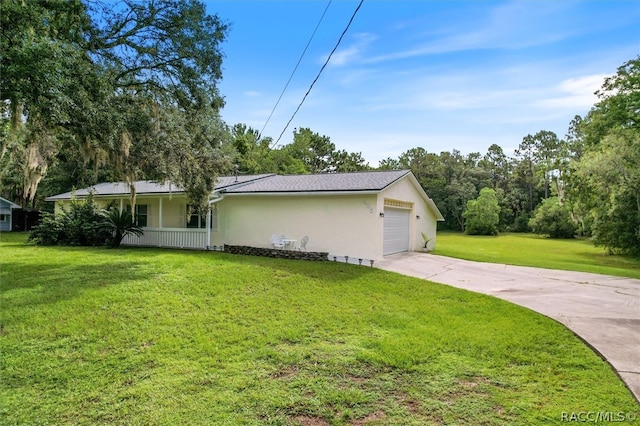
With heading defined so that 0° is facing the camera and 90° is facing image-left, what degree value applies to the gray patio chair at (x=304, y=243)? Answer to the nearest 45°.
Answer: approximately 45°

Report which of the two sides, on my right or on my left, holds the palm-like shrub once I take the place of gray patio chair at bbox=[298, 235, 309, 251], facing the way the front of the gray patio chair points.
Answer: on my right

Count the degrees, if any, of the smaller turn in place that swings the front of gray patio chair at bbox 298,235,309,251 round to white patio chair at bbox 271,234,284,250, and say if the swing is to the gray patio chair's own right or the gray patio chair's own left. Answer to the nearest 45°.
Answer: approximately 45° to the gray patio chair's own right
